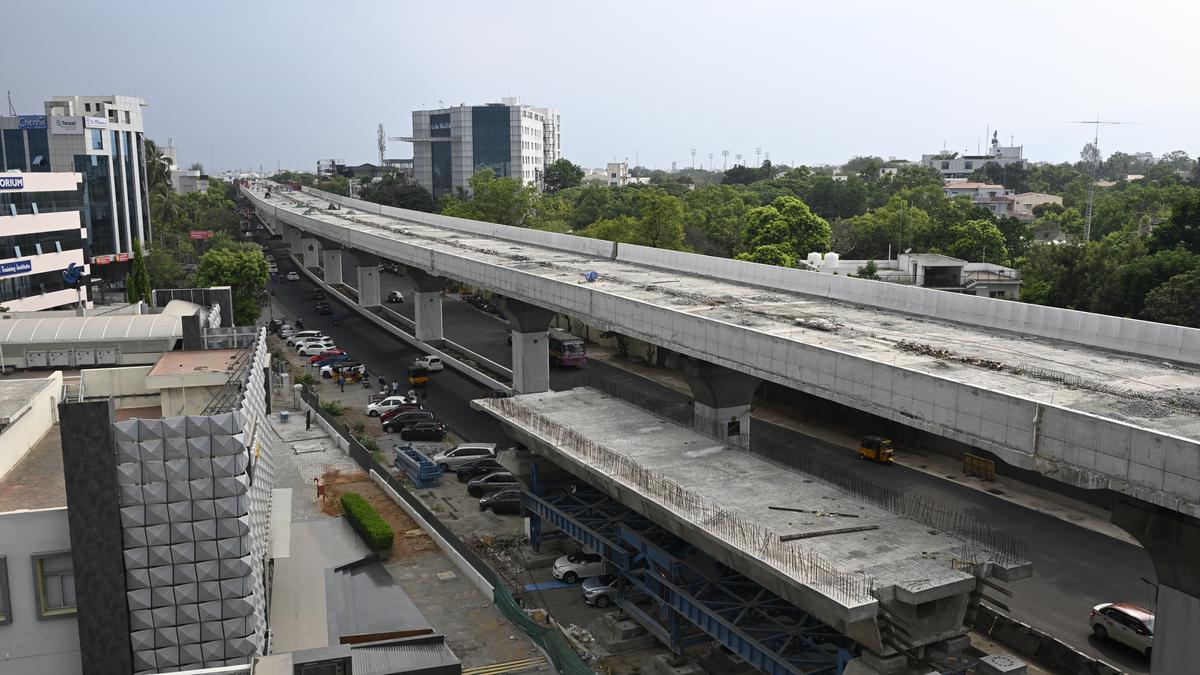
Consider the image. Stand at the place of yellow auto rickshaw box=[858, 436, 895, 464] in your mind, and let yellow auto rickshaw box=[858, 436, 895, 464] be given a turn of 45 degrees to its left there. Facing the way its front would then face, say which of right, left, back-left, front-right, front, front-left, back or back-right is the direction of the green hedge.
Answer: back-right

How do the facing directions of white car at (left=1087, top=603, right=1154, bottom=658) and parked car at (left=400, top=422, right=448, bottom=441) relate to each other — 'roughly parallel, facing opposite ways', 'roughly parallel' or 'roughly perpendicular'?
roughly perpendicular

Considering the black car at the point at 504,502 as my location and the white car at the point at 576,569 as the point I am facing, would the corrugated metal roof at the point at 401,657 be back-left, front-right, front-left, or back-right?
front-right

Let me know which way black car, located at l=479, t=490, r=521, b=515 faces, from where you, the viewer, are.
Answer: facing to the left of the viewer

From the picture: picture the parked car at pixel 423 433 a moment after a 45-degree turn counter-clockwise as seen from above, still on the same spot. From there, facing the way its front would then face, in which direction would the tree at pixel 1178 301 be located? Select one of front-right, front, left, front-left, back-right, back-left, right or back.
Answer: back-left

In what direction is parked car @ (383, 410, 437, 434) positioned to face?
to the viewer's left

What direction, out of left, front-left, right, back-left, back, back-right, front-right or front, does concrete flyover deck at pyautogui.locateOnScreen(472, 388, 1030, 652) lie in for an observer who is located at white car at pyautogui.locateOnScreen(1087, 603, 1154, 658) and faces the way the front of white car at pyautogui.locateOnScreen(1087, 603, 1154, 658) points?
right

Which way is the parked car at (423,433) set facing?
to the viewer's left

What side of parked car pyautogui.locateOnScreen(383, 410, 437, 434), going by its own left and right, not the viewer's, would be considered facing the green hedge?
left

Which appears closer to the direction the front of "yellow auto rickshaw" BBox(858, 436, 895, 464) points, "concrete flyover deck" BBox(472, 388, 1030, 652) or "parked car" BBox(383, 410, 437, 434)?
the concrete flyover deck

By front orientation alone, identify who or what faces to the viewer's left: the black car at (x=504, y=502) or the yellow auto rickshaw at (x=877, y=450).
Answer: the black car

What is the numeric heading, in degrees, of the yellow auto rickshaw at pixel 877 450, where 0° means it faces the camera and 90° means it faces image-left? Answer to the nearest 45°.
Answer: approximately 315°

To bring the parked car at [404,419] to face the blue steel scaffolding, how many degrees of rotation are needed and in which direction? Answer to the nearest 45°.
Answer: approximately 90° to its left
